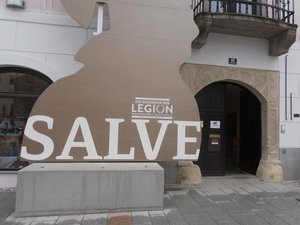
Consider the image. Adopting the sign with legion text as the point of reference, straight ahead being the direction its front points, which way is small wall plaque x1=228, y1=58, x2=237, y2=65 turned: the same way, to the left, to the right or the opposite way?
the same way

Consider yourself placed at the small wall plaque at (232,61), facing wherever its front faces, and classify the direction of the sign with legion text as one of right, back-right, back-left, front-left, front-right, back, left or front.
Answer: front-right

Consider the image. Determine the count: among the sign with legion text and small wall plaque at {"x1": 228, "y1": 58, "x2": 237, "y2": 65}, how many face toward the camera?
2

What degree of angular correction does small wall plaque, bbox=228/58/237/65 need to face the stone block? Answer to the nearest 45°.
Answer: approximately 45° to its right

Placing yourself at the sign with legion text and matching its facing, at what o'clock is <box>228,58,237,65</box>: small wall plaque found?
The small wall plaque is roughly at 8 o'clock from the sign with legion text.

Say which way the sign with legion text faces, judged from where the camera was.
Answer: facing the viewer

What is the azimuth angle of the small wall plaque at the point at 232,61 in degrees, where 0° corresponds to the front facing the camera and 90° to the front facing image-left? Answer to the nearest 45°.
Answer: approximately 0°
